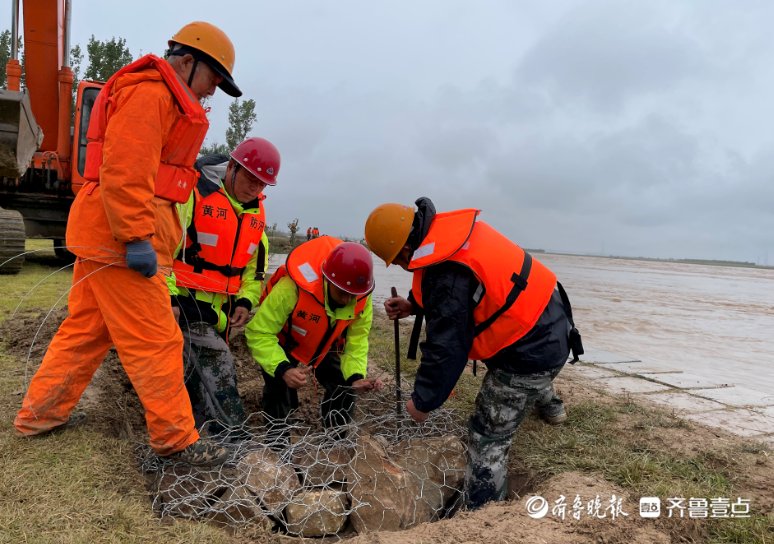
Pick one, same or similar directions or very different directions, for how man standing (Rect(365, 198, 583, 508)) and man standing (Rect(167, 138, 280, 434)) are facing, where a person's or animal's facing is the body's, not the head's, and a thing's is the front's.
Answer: very different directions

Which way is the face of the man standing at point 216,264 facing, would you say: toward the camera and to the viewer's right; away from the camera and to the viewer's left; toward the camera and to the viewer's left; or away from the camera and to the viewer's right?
toward the camera and to the viewer's right

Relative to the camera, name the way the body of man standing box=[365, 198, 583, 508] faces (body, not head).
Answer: to the viewer's left

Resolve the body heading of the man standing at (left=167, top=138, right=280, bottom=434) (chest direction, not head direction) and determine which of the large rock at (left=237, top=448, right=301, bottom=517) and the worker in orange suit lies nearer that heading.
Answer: the large rock

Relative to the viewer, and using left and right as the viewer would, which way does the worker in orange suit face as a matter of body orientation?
facing to the right of the viewer

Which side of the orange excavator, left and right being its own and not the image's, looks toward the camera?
front

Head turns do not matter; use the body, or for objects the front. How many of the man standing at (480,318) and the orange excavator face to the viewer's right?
0

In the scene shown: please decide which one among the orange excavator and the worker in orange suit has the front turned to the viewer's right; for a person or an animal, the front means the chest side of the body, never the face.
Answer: the worker in orange suit

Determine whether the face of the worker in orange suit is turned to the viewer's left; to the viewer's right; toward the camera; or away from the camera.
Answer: to the viewer's right

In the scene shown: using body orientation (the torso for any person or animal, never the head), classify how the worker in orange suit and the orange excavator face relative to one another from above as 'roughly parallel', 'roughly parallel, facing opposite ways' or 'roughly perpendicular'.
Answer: roughly perpendicular
